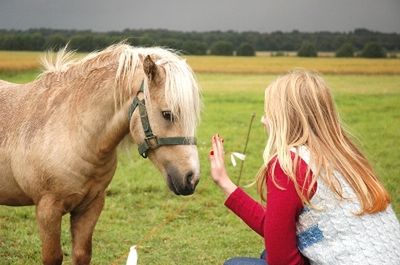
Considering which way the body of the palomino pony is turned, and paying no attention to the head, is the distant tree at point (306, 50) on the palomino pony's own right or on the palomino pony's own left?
on the palomino pony's own left

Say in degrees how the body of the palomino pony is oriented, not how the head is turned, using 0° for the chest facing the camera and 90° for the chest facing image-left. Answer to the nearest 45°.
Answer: approximately 315°

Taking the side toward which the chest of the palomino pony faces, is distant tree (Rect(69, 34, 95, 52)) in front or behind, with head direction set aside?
behind

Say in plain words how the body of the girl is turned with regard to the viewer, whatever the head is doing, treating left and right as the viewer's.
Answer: facing away from the viewer and to the left of the viewer

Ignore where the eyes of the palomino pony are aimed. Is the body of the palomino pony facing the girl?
yes

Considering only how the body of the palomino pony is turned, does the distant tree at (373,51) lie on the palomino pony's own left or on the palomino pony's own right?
on the palomino pony's own left

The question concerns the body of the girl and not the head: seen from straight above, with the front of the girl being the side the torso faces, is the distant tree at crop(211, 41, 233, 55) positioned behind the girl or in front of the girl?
in front

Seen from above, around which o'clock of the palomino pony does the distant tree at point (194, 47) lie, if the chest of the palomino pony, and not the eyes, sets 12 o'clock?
The distant tree is roughly at 8 o'clock from the palomino pony.

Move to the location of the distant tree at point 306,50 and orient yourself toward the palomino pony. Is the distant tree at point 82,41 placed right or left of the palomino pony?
right

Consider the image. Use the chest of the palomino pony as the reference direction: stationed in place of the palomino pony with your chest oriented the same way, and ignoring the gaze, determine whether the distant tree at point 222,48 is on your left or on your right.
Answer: on your left

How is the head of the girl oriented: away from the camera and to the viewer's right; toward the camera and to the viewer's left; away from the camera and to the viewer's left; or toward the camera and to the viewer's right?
away from the camera and to the viewer's left

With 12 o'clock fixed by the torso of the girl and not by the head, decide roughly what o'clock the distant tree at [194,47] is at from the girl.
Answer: The distant tree is roughly at 1 o'clock from the girl.
